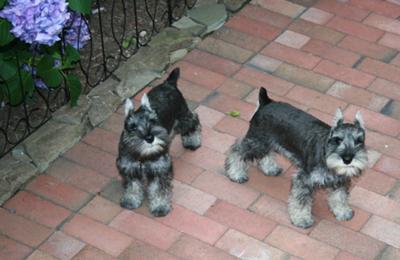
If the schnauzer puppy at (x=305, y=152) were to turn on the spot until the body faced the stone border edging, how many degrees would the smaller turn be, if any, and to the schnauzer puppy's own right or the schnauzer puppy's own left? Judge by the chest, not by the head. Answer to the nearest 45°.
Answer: approximately 180°

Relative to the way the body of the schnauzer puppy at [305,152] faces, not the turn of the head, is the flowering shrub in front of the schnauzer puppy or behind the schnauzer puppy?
behind

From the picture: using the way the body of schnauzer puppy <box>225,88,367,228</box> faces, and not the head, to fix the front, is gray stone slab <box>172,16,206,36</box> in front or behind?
behind

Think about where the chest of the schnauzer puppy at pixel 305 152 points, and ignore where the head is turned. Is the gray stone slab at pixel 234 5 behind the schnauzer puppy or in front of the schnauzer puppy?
behind

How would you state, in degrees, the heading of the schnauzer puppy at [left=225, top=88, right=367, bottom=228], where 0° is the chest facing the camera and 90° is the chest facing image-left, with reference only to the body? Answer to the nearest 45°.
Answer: approximately 315°

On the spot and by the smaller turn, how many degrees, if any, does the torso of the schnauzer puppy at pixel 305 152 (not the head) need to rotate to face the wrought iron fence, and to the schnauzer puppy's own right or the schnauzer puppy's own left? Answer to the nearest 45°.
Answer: approximately 180°

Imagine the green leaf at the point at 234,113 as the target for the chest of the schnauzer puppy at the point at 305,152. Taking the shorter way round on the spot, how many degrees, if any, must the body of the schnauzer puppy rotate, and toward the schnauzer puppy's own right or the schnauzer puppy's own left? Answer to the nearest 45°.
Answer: approximately 180°
